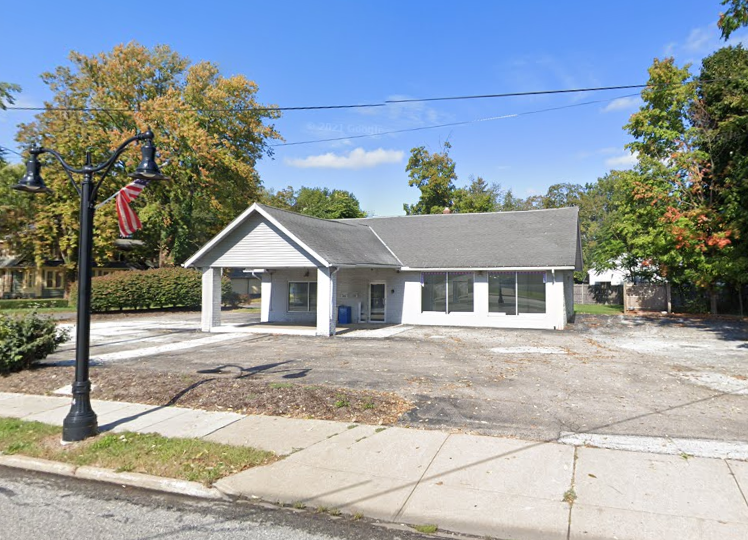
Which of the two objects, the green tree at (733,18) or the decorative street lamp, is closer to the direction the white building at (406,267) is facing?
the decorative street lamp

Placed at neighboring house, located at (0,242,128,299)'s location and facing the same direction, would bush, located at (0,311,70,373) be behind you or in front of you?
in front

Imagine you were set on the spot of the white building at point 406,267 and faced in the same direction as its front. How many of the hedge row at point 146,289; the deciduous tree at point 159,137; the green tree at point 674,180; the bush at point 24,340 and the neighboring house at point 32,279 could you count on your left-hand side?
1

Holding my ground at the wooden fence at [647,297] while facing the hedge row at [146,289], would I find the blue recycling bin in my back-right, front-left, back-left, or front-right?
front-left

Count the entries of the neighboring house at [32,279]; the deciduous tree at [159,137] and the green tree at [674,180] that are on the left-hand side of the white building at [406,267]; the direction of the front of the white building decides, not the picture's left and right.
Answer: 1

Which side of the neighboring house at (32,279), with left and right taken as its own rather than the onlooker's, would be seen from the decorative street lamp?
front

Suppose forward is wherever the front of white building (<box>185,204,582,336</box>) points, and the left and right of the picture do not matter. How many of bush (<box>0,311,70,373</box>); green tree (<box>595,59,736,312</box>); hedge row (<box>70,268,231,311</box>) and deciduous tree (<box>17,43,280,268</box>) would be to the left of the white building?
1

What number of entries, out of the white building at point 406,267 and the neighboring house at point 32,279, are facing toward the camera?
2

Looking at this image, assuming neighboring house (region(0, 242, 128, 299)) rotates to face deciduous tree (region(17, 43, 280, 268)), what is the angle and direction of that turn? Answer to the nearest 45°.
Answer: approximately 45° to its left

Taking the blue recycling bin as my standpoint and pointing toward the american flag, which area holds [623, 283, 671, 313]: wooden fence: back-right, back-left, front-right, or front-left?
back-left

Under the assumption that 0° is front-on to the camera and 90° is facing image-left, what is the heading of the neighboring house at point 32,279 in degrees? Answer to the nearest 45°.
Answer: approximately 0°

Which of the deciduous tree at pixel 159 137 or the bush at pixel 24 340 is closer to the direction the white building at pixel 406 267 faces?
the bush

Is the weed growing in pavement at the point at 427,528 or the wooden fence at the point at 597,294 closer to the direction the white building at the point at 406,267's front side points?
the weed growing in pavement

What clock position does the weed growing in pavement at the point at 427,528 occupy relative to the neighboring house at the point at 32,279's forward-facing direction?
The weed growing in pavement is roughly at 12 o'clock from the neighboring house.

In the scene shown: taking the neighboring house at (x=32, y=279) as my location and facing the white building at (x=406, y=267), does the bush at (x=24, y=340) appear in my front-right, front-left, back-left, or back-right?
front-right

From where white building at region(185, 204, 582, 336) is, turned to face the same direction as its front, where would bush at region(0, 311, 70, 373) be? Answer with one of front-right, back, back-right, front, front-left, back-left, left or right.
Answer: front-right

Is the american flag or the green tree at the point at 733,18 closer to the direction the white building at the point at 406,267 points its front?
the american flag

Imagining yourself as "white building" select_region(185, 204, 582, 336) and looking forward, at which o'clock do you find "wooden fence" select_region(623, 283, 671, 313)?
The wooden fence is roughly at 8 o'clock from the white building.

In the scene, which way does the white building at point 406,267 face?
toward the camera

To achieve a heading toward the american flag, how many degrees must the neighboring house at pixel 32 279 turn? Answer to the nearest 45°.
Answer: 0° — it already faces it

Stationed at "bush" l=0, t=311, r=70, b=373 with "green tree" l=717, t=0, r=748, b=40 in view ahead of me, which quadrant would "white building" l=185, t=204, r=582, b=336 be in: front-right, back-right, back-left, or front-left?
front-left

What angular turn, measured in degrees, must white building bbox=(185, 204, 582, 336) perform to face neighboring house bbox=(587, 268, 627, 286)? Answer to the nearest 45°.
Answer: approximately 135° to its left

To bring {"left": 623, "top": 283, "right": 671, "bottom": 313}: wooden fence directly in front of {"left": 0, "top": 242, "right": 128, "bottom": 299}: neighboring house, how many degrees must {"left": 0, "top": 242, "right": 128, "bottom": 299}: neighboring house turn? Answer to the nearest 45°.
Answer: approximately 45° to its left
